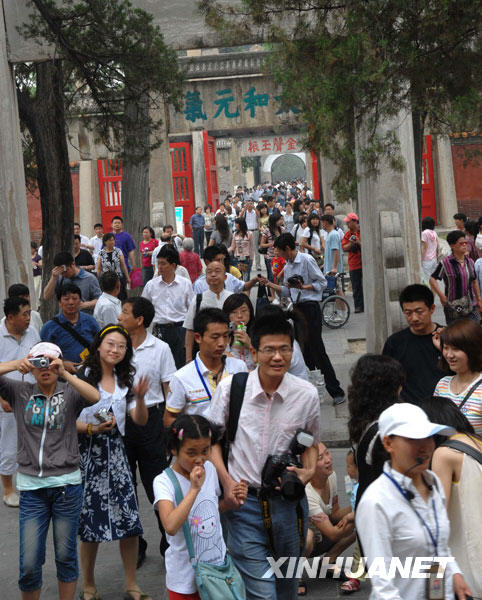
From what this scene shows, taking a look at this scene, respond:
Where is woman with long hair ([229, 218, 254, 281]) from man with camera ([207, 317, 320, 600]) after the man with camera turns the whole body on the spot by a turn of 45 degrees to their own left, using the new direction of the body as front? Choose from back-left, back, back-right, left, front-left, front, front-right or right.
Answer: back-left

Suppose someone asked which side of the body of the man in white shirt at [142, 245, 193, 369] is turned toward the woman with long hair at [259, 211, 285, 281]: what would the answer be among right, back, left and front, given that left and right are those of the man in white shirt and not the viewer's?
back

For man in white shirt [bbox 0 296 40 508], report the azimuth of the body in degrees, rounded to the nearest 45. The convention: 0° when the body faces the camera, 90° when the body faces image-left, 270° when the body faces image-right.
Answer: approximately 315°

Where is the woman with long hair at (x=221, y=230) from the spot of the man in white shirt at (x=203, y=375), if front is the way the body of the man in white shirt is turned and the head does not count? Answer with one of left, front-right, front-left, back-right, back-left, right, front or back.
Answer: back-left

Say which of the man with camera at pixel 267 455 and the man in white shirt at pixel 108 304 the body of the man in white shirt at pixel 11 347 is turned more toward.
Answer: the man with camera

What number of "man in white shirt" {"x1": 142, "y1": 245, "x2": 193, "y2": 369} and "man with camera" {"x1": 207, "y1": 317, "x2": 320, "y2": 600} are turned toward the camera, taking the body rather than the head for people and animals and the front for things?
2

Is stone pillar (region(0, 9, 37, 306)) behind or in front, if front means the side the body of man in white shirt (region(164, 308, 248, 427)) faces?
behind

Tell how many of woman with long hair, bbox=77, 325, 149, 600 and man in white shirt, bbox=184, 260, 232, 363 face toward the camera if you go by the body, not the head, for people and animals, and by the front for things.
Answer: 2
